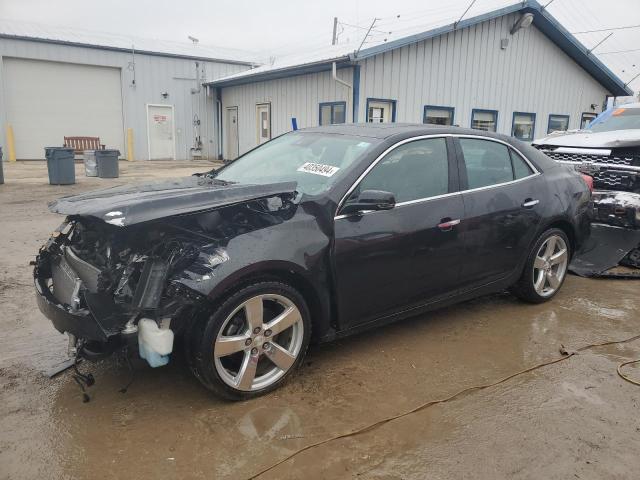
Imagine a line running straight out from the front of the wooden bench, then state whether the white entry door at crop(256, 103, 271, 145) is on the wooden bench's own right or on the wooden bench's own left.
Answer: on the wooden bench's own left

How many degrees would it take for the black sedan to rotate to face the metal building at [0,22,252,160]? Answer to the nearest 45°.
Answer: approximately 90° to its right

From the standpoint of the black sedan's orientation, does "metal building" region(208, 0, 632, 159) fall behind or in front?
behind

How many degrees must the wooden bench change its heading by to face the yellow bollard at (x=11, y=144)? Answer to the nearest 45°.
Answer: approximately 90° to its right

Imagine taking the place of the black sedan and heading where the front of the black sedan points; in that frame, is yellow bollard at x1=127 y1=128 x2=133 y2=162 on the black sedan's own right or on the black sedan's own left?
on the black sedan's own right

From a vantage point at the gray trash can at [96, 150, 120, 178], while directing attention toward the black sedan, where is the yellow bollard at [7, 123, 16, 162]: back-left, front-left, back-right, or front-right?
back-right

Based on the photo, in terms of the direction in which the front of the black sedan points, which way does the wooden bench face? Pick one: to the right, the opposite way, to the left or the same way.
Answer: to the left

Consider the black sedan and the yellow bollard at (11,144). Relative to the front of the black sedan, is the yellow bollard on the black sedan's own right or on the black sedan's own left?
on the black sedan's own right

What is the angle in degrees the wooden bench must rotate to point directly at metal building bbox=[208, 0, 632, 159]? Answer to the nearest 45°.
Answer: approximately 45° to its left
